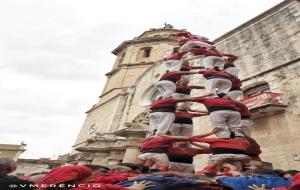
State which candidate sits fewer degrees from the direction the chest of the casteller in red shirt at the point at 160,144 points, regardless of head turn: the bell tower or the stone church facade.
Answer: the stone church facade

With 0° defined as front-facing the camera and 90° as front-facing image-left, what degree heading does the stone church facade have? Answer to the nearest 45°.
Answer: approximately 45°

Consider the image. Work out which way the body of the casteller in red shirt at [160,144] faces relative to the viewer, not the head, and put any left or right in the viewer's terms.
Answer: facing away from the viewer and to the right of the viewer

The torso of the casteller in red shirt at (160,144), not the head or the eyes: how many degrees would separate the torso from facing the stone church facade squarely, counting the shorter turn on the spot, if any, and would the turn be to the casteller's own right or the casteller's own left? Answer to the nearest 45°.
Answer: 0° — they already face it

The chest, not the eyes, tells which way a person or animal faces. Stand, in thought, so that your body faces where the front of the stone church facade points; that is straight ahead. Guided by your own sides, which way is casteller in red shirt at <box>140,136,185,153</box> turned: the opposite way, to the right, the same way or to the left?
the opposite way
